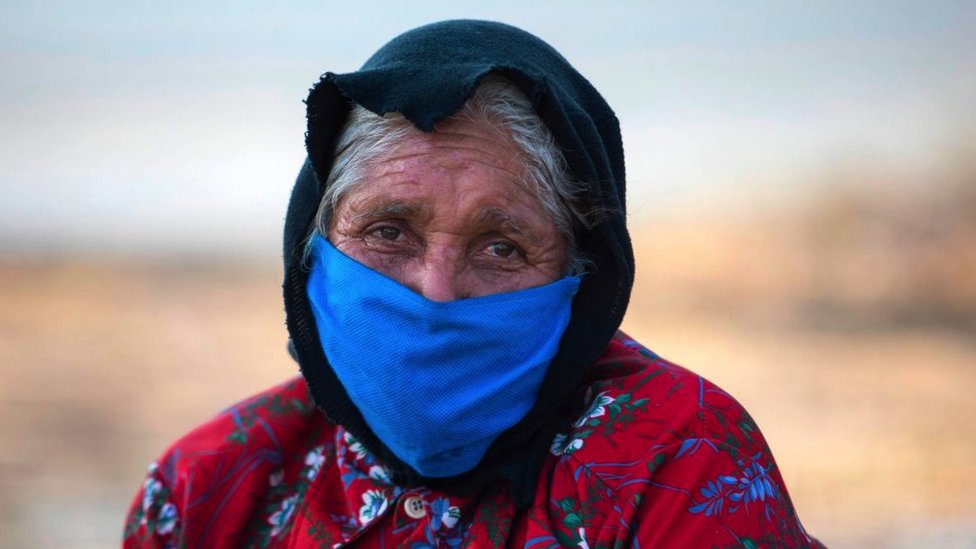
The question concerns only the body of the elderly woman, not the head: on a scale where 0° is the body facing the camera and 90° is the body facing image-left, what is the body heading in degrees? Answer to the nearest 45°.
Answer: approximately 0°
